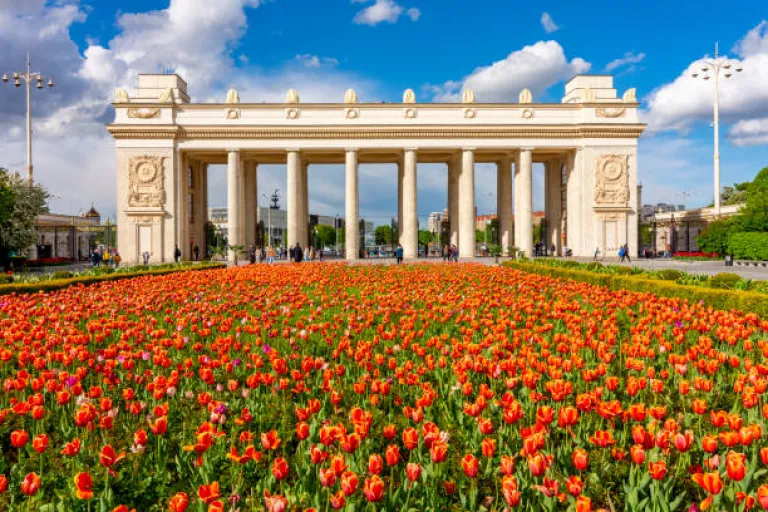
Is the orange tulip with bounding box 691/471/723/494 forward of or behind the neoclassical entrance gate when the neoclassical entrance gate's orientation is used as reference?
forward

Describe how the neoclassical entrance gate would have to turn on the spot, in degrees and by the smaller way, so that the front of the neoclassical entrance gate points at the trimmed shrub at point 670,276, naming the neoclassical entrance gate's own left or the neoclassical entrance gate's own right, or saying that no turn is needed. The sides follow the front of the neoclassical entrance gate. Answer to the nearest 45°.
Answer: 0° — it already faces it

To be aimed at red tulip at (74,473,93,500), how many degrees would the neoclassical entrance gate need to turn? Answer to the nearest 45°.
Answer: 0° — it already faces it

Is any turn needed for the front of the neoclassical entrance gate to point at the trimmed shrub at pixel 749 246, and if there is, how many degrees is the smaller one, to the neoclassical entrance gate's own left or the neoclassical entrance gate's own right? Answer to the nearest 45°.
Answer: approximately 90° to the neoclassical entrance gate's own left

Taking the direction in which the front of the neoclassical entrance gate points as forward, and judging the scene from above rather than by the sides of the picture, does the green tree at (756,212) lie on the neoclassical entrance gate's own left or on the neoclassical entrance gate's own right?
on the neoclassical entrance gate's own left

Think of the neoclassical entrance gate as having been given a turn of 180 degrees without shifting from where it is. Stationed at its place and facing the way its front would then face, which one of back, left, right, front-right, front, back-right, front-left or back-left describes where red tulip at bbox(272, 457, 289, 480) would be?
back

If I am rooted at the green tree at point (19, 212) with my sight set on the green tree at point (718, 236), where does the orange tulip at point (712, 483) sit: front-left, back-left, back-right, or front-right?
front-right

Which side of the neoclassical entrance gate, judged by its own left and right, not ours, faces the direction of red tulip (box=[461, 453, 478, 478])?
front

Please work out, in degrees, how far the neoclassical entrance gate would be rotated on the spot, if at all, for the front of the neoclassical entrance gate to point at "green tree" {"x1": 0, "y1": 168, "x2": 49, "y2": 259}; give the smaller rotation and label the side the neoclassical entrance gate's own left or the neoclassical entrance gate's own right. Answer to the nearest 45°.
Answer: approximately 90° to the neoclassical entrance gate's own right

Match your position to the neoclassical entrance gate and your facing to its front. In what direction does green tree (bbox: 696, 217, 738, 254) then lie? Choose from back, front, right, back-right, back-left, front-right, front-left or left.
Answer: left

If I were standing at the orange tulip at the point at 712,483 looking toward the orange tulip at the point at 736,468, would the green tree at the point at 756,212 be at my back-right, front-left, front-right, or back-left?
front-left

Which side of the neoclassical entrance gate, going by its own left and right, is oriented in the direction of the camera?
front

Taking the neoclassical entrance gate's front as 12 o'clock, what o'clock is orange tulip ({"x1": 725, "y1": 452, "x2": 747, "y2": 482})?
The orange tulip is roughly at 12 o'clock from the neoclassical entrance gate.

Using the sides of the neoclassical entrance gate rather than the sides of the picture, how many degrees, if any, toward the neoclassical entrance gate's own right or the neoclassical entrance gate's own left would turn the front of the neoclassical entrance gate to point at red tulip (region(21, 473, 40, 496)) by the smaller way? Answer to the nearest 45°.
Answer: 0° — it already faces it

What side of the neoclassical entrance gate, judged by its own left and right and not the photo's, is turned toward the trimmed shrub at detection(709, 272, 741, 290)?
front
